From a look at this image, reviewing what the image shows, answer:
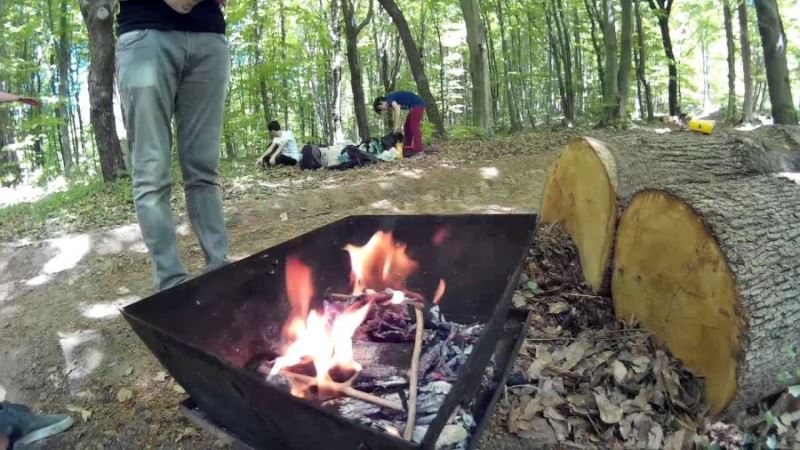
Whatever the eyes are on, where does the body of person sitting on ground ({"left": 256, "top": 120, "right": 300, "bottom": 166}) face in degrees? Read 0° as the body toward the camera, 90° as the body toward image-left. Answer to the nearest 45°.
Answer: approximately 45°

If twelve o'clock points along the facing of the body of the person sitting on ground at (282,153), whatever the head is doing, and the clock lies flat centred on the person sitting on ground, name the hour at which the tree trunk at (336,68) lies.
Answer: The tree trunk is roughly at 5 o'clock from the person sitting on ground.

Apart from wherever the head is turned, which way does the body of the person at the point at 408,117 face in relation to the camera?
to the viewer's left

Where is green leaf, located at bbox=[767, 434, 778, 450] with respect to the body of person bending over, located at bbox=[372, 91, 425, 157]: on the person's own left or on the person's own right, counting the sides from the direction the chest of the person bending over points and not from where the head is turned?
on the person's own left

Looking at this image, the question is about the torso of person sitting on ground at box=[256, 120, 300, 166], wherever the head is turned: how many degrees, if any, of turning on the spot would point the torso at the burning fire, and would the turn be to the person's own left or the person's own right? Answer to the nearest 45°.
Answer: approximately 45° to the person's own left

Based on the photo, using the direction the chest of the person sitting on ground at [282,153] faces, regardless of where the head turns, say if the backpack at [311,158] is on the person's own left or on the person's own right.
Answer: on the person's own left

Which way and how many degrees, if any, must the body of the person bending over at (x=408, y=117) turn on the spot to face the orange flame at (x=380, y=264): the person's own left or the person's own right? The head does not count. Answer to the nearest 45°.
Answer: approximately 90° to the person's own left

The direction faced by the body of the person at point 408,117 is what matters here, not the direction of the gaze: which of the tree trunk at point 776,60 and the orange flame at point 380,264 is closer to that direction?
the orange flame
